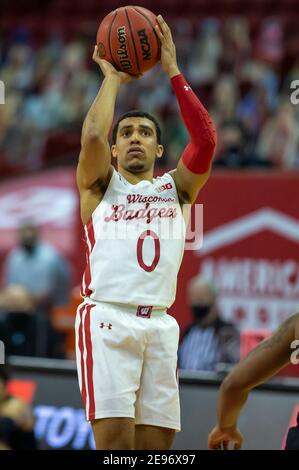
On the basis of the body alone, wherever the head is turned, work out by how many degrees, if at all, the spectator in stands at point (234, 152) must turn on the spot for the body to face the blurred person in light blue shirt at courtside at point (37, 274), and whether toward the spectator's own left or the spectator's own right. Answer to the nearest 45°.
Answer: approximately 90° to the spectator's own right

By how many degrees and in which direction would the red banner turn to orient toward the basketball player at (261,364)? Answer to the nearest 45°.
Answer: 0° — it already faces them

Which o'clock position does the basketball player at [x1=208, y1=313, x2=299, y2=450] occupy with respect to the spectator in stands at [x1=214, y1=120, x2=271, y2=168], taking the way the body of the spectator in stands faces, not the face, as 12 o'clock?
The basketball player is roughly at 12 o'clock from the spectator in stands.

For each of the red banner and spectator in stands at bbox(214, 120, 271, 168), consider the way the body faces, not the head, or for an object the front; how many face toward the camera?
2

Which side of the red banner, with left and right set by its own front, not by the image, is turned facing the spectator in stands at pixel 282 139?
back

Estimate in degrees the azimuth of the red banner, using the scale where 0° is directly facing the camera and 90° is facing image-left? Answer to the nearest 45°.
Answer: approximately 0°

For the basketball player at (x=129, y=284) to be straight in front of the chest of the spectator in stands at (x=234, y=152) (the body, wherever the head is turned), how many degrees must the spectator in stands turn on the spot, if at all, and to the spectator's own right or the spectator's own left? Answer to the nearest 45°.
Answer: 0° — they already face them

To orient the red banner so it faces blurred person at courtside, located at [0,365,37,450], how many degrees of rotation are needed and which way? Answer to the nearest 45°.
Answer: approximately 45° to its right

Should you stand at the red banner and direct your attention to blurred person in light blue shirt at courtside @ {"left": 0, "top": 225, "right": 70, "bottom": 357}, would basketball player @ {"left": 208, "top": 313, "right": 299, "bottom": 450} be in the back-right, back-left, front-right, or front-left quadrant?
front-left
